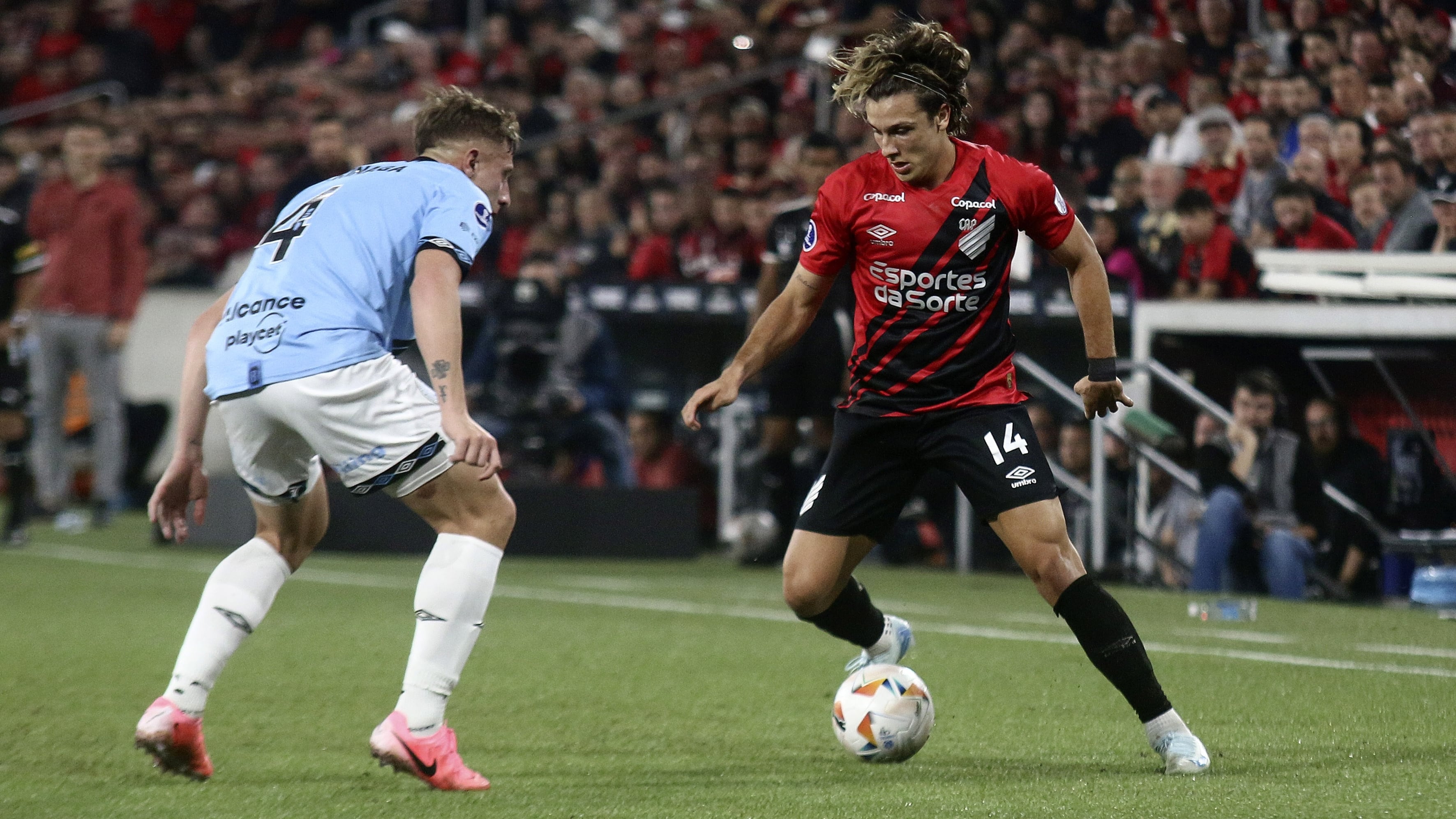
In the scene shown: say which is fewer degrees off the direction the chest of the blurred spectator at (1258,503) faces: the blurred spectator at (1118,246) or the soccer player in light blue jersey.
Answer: the soccer player in light blue jersey

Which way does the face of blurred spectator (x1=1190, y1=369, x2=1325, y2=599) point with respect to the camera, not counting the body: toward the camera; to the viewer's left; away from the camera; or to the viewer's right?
toward the camera

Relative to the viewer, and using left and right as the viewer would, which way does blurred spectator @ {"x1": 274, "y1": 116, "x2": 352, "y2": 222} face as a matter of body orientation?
facing the viewer

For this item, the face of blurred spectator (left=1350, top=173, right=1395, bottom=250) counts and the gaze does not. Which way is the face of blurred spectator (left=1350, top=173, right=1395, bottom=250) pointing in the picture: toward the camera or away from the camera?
toward the camera

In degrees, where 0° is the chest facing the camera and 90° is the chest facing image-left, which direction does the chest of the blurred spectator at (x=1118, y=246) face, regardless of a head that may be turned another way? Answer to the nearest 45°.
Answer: approximately 45°

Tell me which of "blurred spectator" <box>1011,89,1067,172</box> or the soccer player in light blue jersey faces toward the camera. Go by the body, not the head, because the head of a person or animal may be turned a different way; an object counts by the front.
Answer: the blurred spectator

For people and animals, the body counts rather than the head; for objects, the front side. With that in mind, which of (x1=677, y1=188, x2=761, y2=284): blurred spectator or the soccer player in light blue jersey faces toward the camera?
the blurred spectator

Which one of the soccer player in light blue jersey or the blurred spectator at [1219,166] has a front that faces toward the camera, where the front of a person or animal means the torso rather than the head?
the blurred spectator

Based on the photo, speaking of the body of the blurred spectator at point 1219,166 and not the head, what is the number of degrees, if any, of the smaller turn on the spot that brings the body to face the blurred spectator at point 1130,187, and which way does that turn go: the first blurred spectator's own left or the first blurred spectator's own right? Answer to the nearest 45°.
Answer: approximately 90° to the first blurred spectator's own right

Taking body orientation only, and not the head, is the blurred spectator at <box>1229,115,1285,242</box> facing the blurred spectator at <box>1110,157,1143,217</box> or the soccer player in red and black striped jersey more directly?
the soccer player in red and black striped jersey

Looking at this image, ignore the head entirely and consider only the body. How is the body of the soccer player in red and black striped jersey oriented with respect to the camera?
toward the camera

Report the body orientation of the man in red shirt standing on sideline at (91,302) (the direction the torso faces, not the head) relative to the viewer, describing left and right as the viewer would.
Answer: facing the viewer

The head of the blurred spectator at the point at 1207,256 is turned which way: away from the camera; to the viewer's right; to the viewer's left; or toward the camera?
toward the camera

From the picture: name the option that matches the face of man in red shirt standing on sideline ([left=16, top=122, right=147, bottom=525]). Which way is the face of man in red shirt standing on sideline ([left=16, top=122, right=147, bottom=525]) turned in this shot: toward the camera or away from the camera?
toward the camera

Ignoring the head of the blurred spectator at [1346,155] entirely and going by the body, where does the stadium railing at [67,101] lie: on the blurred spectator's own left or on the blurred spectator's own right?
on the blurred spectator's own right

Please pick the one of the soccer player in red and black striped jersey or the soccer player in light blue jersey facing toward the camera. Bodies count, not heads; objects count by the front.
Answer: the soccer player in red and black striped jersey

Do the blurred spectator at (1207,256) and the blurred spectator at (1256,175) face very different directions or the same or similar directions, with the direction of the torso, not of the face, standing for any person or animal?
same or similar directions

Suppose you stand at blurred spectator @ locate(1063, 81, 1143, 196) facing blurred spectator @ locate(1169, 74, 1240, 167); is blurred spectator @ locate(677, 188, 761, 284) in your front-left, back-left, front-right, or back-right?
back-right
